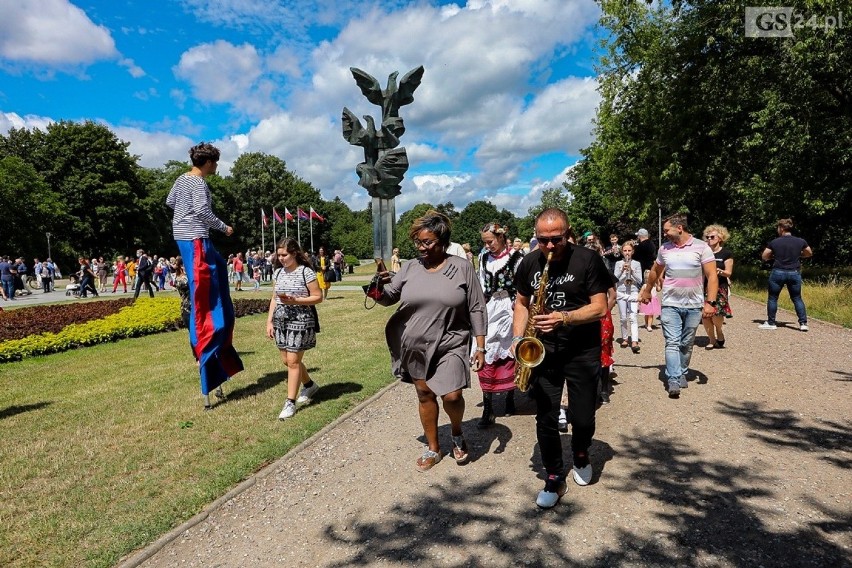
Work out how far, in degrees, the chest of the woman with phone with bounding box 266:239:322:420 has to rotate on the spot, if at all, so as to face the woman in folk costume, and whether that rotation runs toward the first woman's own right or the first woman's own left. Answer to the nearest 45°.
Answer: approximately 135° to the first woman's own left

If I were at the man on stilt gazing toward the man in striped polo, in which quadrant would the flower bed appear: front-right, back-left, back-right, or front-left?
back-left

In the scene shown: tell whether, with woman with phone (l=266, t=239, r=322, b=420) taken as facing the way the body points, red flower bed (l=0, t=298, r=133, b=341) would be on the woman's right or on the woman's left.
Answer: on the woman's right

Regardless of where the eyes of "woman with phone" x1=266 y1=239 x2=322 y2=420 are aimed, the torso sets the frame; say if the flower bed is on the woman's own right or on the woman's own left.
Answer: on the woman's own right

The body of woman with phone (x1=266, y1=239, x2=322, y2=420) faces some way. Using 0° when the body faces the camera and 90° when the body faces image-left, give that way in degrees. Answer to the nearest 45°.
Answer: approximately 45°

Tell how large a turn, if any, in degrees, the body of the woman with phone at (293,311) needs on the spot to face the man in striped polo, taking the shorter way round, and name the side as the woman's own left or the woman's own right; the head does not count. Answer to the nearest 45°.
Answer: approximately 135° to the woman's own left

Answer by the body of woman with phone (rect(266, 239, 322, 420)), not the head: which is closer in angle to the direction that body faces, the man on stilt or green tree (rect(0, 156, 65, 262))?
the man on stilt

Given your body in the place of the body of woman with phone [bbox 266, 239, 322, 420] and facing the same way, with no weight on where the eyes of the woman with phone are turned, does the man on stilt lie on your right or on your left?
on your right

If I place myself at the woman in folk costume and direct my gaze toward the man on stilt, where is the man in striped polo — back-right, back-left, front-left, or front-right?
back-right
